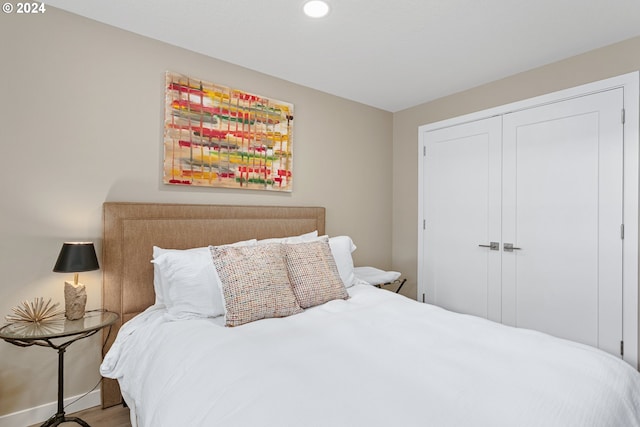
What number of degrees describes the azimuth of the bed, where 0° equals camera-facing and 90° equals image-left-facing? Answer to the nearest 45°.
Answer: approximately 315°

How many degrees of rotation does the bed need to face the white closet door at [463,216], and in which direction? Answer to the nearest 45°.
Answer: approximately 90° to its left

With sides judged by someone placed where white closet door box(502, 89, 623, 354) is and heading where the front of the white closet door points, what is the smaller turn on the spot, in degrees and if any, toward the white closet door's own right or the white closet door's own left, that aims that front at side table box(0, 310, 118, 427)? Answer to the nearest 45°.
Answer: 0° — it already faces it

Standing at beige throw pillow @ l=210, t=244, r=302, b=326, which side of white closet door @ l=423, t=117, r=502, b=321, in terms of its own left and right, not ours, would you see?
front

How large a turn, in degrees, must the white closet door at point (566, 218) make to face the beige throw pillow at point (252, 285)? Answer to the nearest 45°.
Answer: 0° — it already faces it

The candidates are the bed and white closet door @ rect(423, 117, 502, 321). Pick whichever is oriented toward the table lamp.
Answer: the white closet door

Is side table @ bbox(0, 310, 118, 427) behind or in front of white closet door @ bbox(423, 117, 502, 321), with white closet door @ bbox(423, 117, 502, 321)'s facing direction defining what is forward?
in front

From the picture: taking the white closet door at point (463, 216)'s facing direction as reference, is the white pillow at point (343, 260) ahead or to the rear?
ahead

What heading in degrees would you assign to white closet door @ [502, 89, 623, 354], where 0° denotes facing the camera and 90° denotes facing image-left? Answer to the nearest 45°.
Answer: approximately 45°

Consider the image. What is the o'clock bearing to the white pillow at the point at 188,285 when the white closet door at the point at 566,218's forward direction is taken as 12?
The white pillow is roughly at 12 o'clock from the white closet door.

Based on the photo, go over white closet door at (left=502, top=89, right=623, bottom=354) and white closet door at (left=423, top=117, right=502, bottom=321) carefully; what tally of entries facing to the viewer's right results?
0

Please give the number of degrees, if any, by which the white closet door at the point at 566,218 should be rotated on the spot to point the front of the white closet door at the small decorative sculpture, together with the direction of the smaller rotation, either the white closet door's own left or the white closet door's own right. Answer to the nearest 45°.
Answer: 0° — it already faces it

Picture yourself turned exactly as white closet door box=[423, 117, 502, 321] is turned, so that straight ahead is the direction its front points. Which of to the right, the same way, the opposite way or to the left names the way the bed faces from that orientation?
to the left

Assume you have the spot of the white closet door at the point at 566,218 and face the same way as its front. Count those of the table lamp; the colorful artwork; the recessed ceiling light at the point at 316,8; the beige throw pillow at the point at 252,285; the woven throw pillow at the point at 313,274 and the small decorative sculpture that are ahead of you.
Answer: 6

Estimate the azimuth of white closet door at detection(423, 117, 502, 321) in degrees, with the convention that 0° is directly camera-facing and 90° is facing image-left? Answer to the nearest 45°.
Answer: approximately 45°

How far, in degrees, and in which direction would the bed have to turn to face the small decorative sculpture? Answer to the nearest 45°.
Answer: approximately 135° to its right
